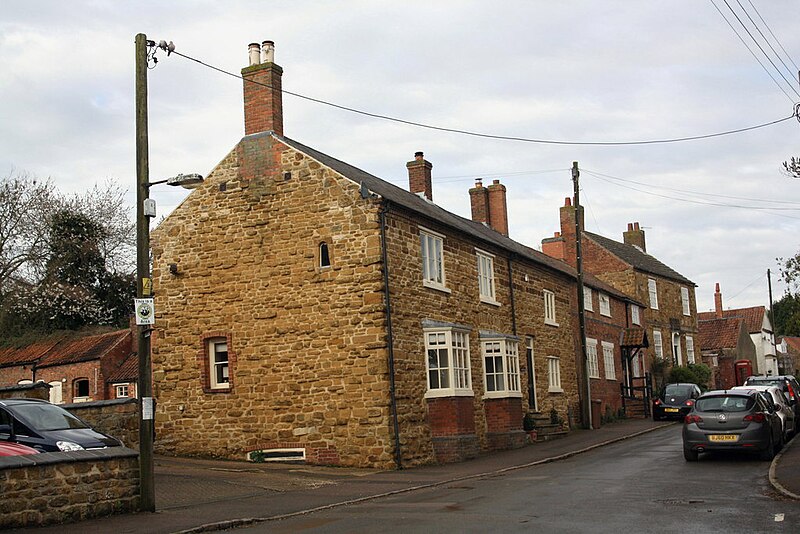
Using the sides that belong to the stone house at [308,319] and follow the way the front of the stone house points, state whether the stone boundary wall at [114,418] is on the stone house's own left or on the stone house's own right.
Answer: on the stone house's own right

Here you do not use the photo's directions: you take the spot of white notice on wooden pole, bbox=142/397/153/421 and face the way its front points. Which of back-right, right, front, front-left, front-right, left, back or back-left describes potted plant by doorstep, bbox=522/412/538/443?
back-left

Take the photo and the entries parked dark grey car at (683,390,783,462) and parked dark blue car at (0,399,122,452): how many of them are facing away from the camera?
1

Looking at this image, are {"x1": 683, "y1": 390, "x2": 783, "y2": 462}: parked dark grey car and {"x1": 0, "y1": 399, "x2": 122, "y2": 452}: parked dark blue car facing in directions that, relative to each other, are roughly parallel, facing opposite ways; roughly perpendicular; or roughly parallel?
roughly perpendicular

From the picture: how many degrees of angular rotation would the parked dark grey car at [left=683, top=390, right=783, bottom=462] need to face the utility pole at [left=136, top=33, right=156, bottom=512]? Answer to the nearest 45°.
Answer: approximately 135° to its left

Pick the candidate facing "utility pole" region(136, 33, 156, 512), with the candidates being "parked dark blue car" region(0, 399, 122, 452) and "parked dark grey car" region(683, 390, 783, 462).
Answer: "parked dark blue car" region(0, 399, 122, 452)

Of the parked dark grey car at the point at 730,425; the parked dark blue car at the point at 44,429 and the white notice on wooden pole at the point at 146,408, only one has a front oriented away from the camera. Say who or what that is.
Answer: the parked dark grey car at the point at 730,425

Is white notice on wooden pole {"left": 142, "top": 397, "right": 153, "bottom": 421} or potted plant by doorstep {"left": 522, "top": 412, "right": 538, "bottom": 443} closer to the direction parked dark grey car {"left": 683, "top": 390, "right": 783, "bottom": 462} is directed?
the potted plant by doorstep

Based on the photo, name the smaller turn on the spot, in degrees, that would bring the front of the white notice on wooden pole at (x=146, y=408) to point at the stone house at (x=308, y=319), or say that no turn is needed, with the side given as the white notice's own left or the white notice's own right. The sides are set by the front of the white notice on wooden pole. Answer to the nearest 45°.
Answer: approximately 135° to the white notice's own left

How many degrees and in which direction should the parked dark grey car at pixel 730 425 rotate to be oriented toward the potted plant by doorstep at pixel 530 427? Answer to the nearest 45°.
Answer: approximately 45° to its left

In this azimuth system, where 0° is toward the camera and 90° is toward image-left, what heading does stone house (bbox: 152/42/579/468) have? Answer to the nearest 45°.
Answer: approximately 315°

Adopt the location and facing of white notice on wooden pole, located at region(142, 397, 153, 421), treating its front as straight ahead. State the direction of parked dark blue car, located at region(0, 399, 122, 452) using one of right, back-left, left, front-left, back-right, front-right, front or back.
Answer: back-right

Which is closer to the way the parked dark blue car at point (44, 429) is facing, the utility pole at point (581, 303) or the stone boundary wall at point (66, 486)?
the stone boundary wall

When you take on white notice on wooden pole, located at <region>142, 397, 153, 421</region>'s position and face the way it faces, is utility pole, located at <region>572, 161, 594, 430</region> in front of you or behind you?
behind

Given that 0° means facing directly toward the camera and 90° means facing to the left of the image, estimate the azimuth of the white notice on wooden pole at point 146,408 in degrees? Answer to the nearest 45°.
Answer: approximately 0°

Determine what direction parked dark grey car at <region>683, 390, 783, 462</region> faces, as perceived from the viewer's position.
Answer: facing away from the viewer
